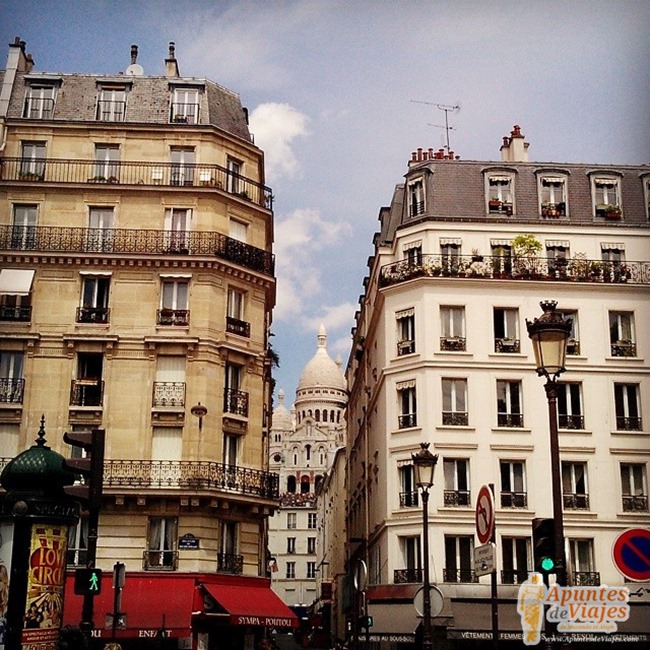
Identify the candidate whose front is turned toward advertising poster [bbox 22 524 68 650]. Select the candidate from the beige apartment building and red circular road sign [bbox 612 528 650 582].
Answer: the beige apartment building

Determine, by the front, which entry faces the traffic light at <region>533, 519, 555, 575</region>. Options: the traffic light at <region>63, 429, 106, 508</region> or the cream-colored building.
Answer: the cream-colored building

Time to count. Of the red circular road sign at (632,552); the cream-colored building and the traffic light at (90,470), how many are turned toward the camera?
2

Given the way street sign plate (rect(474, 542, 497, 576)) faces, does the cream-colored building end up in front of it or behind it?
behind

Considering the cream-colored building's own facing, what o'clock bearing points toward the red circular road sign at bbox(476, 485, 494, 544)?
The red circular road sign is roughly at 12 o'clock from the cream-colored building.

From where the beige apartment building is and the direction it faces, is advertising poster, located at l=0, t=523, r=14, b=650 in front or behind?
in front

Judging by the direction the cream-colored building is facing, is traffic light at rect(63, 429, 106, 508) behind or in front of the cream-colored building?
in front

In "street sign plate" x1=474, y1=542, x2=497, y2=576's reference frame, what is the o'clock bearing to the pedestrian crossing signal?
The pedestrian crossing signal is roughly at 2 o'clock from the street sign plate.

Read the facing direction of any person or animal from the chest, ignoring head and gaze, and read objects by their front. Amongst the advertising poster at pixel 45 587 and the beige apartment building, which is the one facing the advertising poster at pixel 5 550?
the beige apartment building

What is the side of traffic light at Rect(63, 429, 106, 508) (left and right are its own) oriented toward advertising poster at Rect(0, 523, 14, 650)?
right

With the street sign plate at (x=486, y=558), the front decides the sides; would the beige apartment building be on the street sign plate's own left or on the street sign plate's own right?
on the street sign plate's own right
